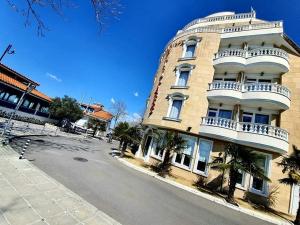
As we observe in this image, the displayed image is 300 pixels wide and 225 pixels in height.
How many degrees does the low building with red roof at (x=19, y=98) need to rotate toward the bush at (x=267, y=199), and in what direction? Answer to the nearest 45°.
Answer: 0° — it already faces it

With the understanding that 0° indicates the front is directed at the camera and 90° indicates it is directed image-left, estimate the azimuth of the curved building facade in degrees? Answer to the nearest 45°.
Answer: approximately 45°

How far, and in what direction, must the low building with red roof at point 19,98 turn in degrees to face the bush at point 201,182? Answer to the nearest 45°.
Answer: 0° — it already faces it

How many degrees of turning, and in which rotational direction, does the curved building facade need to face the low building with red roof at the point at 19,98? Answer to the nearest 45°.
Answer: approximately 45° to its right

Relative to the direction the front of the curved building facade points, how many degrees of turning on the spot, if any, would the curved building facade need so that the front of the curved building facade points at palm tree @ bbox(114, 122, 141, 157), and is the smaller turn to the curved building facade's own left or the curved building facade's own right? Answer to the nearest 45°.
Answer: approximately 45° to the curved building facade's own right
